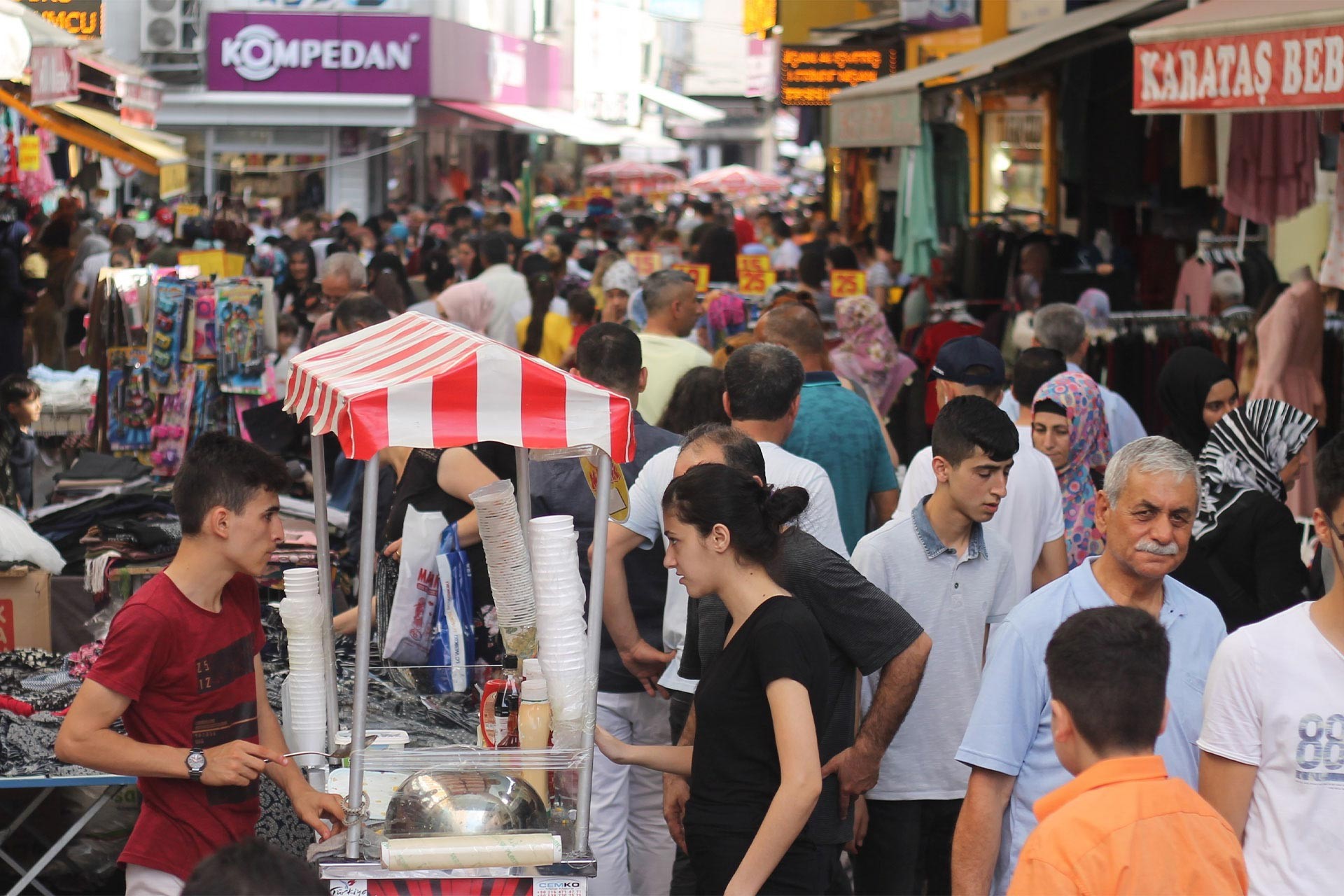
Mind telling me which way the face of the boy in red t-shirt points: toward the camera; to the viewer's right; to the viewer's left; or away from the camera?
to the viewer's right

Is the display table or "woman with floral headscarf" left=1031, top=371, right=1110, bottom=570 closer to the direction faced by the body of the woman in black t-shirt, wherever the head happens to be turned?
the display table

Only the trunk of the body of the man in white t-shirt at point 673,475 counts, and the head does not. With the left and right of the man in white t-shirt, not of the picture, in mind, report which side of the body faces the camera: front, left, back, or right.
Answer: back

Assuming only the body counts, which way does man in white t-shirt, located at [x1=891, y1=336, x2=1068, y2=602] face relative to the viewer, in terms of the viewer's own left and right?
facing away from the viewer

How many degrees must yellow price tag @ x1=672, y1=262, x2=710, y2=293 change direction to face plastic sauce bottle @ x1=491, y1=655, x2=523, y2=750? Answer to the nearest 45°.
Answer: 0° — it already faces it

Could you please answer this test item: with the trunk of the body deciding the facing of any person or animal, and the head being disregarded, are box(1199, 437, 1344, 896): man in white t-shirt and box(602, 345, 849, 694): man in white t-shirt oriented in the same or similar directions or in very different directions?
very different directions

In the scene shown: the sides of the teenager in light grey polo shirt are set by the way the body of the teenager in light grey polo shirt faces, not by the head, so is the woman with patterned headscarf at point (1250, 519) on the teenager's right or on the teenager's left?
on the teenager's left

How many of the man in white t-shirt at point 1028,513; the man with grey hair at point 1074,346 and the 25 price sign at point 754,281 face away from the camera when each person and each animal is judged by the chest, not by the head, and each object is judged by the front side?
2

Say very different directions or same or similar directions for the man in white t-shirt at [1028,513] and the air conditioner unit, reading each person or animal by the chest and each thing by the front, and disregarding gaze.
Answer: very different directions

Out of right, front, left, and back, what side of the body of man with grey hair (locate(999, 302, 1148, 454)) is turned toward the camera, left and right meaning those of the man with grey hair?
back
